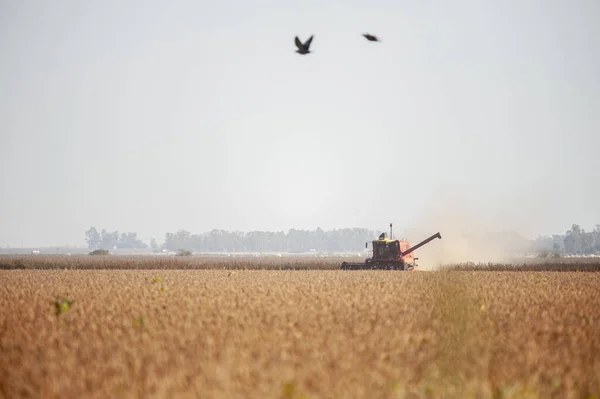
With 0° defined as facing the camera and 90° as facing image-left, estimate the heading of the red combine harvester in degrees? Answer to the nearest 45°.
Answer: approximately 45°

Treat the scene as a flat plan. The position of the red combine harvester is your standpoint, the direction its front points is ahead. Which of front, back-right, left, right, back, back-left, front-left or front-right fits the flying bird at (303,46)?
front-left
